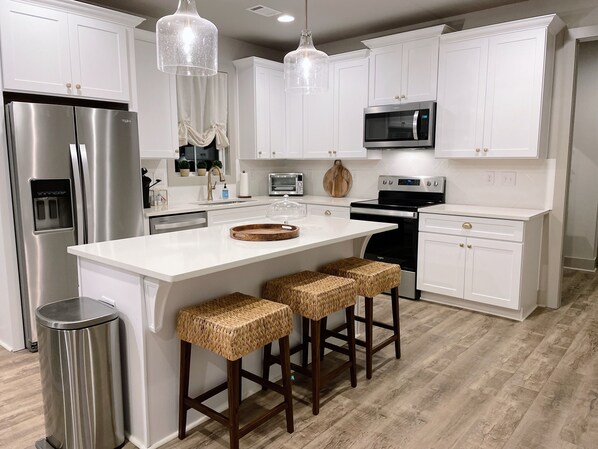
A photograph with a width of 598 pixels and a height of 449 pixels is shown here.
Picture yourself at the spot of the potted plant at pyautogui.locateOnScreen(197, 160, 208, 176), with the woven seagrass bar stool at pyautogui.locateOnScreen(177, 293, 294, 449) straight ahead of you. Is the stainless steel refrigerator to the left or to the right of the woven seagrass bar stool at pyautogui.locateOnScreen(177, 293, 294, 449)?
right

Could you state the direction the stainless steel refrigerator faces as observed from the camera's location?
facing the viewer and to the right of the viewer

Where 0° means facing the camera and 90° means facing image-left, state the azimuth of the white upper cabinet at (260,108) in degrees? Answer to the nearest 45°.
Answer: approximately 315°

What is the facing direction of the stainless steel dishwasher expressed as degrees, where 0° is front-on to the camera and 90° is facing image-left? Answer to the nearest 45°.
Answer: approximately 315°

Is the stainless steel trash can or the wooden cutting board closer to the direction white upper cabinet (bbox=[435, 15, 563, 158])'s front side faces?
the stainless steel trash can

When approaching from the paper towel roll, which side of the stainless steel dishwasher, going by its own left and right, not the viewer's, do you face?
left

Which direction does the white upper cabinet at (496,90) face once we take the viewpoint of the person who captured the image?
facing the viewer and to the left of the viewer

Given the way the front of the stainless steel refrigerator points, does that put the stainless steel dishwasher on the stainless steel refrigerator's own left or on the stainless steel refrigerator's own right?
on the stainless steel refrigerator's own left

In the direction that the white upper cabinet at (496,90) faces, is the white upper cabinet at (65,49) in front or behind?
in front

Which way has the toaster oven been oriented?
toward the camera

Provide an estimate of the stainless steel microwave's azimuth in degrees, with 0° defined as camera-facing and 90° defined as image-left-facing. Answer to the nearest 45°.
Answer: approximately 45°
